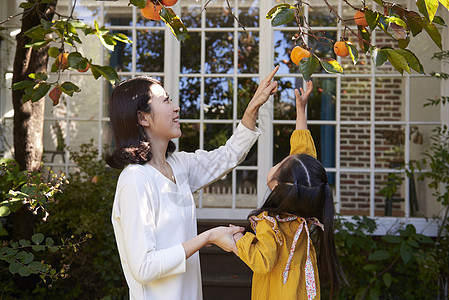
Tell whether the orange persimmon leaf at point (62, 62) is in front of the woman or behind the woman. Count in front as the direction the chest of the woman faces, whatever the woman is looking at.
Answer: behind

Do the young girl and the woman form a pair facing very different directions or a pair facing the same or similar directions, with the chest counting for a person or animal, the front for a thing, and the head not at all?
very different directions

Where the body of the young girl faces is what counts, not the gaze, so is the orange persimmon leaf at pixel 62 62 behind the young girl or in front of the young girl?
in front

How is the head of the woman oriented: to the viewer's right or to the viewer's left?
to the viewer's right

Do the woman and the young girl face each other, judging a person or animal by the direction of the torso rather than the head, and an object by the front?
no

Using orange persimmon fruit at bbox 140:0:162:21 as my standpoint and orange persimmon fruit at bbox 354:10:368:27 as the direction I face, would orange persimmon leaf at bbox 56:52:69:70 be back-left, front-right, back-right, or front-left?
back-left

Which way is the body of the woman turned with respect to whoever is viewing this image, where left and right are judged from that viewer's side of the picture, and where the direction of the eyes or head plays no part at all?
facing the viewer and to the right of the viewer

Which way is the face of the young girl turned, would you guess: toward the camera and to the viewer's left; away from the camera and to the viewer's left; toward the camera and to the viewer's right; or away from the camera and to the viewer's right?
away from the camera and to the viewer's left

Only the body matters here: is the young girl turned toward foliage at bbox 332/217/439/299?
no

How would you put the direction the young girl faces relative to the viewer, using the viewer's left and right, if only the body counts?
facing away from the viewer and to the left of the viewer
